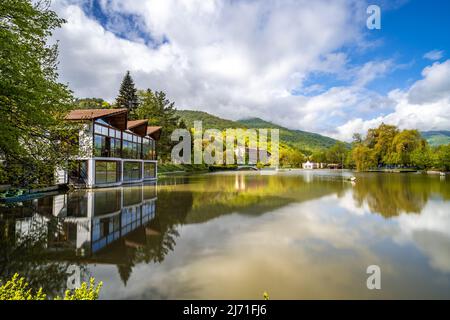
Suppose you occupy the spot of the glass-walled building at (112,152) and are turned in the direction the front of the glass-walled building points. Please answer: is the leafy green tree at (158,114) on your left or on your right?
on your left

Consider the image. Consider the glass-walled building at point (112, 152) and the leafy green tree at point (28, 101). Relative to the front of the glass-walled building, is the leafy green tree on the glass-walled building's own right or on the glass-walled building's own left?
on the glass-walled building's own right

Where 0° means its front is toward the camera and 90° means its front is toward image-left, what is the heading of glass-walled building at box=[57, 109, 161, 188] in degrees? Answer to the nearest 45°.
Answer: approximately 315°
